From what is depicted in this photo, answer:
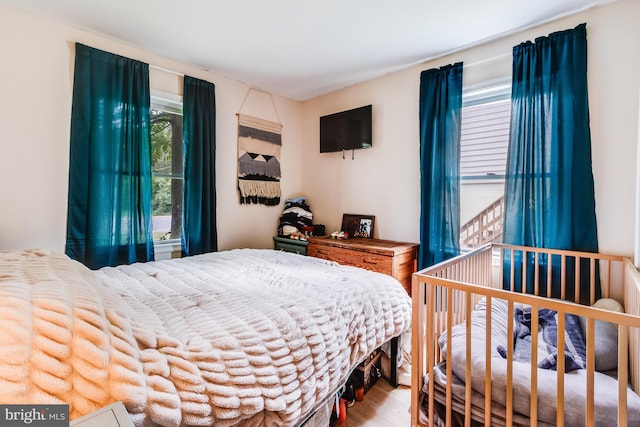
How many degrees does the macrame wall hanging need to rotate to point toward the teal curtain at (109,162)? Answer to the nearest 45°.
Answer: approximately 90° to its right

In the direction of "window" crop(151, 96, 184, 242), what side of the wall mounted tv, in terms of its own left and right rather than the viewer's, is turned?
front

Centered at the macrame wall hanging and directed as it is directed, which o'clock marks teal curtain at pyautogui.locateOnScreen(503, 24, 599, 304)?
The teal curtain is roughly at 12 o'clock from the macrame wall hanging.

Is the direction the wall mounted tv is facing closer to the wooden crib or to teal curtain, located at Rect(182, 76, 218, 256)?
the teal curtain

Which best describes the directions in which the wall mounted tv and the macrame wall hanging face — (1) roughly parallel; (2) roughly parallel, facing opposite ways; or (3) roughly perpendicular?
roughly perpendicular

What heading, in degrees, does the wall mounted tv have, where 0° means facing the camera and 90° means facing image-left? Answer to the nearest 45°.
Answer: approximately 45°

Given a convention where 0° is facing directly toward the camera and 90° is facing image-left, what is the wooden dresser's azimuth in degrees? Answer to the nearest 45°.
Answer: approximately 45°

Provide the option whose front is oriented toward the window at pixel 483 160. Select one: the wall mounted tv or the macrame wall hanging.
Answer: the macrame wall hanging

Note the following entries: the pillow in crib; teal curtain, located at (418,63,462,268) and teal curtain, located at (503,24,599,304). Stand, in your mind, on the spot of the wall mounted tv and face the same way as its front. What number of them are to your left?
3

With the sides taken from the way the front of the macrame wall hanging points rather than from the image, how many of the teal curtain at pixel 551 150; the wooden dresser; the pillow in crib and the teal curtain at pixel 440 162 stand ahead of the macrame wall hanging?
4

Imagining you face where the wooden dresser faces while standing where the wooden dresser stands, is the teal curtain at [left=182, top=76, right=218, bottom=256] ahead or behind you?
ahead

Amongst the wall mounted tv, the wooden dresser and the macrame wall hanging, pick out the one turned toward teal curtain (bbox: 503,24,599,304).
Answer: the macrame wall hanging

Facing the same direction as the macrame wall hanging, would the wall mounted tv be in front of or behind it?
in front

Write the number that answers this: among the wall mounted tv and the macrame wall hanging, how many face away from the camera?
0

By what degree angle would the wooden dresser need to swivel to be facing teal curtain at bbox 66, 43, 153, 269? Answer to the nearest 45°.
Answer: approximately 45° to its right

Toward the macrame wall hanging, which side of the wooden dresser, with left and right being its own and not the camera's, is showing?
right

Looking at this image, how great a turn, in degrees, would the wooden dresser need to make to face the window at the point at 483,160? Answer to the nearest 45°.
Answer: approximately 135° to its left

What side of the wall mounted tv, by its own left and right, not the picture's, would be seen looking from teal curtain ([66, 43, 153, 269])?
front

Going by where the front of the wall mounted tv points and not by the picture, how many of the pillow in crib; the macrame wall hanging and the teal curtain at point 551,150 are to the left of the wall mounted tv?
2
